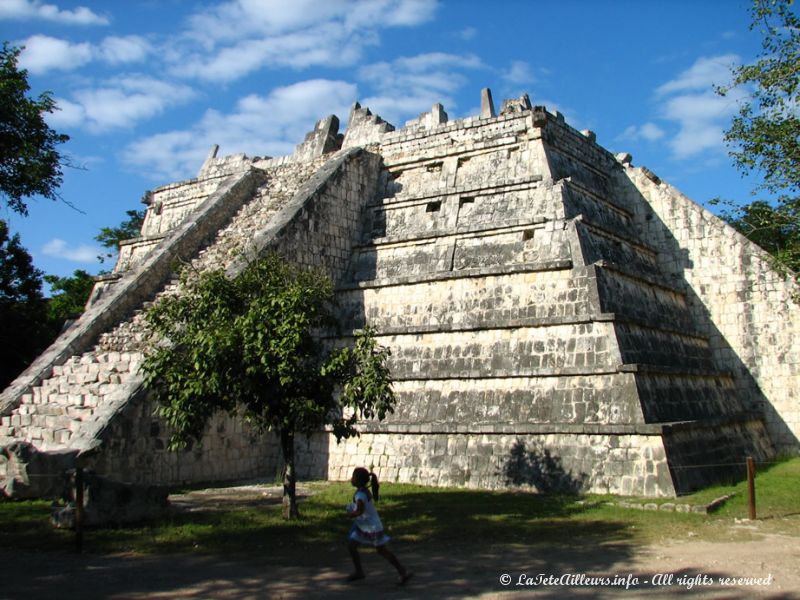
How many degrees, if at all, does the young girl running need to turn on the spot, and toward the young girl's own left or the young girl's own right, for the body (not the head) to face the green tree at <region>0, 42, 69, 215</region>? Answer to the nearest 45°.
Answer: approximately 45° to the young girl's own right

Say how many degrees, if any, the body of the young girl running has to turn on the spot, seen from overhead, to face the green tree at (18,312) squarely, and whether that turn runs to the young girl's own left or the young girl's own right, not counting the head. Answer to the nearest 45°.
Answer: approximately 45° to the young girl's own right

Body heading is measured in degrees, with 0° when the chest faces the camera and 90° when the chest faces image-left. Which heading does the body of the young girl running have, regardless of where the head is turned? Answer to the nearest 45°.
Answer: approximately 90°

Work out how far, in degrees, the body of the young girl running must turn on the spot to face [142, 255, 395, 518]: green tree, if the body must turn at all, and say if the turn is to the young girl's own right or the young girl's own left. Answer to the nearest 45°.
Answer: approximately 45° to the young girl's own right

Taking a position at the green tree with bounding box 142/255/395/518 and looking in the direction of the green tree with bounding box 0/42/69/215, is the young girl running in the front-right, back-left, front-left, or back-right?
back-left

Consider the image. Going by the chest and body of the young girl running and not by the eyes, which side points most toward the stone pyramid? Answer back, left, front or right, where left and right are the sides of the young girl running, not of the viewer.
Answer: right
